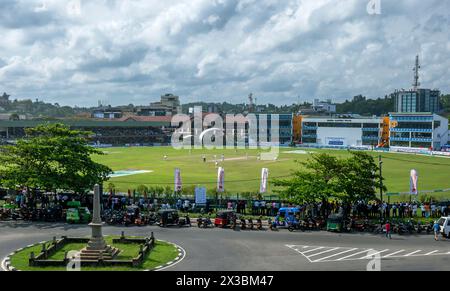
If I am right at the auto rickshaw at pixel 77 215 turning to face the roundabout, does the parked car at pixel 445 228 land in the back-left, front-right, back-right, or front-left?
front-left

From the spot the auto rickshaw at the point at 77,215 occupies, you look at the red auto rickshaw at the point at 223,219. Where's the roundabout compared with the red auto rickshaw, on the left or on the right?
right

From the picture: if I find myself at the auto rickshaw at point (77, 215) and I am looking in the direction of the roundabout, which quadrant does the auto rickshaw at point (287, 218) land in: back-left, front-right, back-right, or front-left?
front-left

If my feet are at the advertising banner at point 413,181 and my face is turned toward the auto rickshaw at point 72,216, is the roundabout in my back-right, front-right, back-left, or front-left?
front-left
